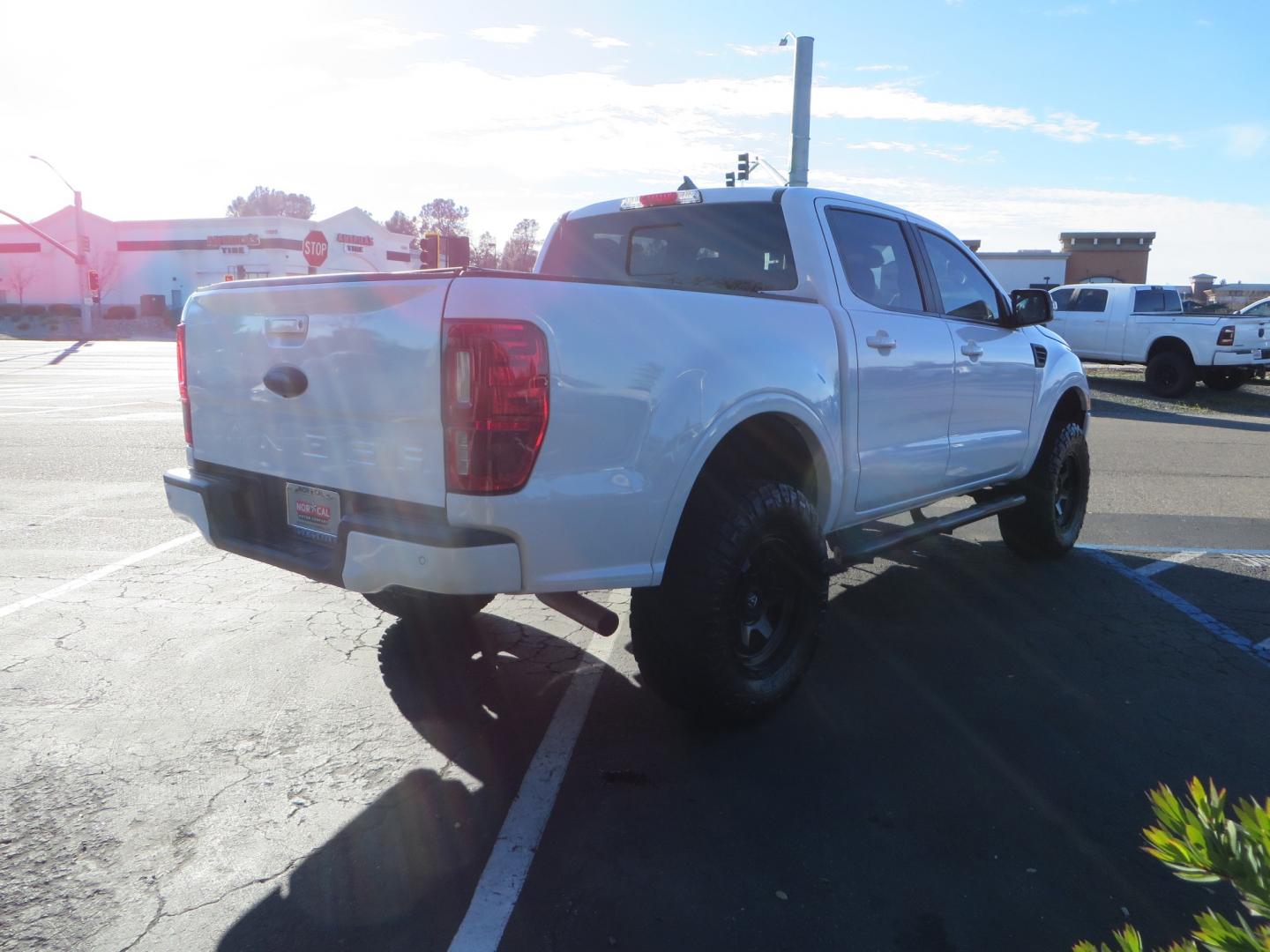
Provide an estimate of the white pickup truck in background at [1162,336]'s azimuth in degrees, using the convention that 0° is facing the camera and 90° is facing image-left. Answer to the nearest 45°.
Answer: approximately 135°

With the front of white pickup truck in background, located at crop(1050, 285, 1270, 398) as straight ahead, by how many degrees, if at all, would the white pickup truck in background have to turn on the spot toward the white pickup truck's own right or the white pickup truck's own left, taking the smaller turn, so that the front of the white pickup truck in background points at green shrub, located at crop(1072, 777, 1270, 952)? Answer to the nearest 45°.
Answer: approximately 135° to the white pickup truck's own left

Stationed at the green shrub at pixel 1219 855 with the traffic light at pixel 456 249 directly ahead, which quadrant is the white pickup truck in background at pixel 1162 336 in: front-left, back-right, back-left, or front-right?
front-right

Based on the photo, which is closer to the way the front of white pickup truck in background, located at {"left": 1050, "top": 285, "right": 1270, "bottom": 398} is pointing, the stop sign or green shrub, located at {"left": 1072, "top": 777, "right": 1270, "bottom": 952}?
the stop sign

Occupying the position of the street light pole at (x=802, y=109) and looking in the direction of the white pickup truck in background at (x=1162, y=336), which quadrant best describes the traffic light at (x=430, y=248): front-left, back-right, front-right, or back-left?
back-right

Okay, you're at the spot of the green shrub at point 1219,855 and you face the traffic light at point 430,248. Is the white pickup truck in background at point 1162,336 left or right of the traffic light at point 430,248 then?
right
